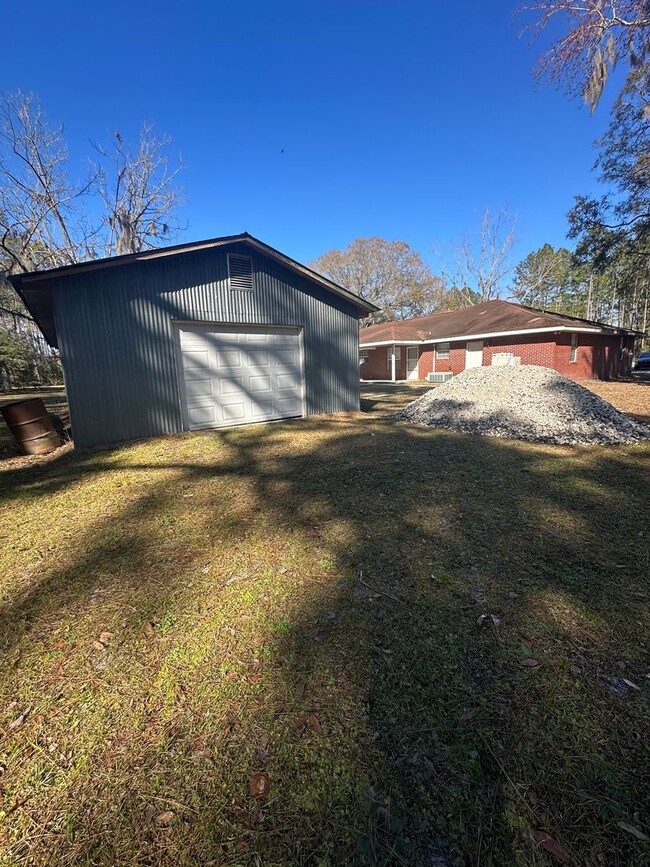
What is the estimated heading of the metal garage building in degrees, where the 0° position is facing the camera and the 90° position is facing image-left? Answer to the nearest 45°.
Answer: approximately 315°

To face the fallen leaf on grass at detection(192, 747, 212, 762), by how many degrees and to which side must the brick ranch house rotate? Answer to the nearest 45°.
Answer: approximately 45° to its left

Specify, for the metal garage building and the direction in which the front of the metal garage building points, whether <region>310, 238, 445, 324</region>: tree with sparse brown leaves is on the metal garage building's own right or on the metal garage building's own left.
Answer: on the metal garage building's own left

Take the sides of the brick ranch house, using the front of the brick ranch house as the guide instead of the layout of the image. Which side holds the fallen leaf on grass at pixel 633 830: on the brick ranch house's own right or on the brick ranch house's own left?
on the brick ranch house's own left

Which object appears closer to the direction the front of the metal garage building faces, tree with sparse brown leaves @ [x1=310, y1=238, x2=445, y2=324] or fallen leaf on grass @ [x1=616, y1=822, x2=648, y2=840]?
the fallen leaf on grass

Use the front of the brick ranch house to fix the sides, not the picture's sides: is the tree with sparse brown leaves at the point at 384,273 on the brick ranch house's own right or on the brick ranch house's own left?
on the brick ranch house's own right

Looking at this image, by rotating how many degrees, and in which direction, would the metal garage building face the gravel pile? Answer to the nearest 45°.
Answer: approximately 45° to its left

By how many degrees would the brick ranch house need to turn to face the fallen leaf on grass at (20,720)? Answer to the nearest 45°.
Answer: approximately 45° to its left

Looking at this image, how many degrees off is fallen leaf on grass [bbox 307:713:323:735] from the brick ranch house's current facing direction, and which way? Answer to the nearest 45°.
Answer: approximately 45° to its left
